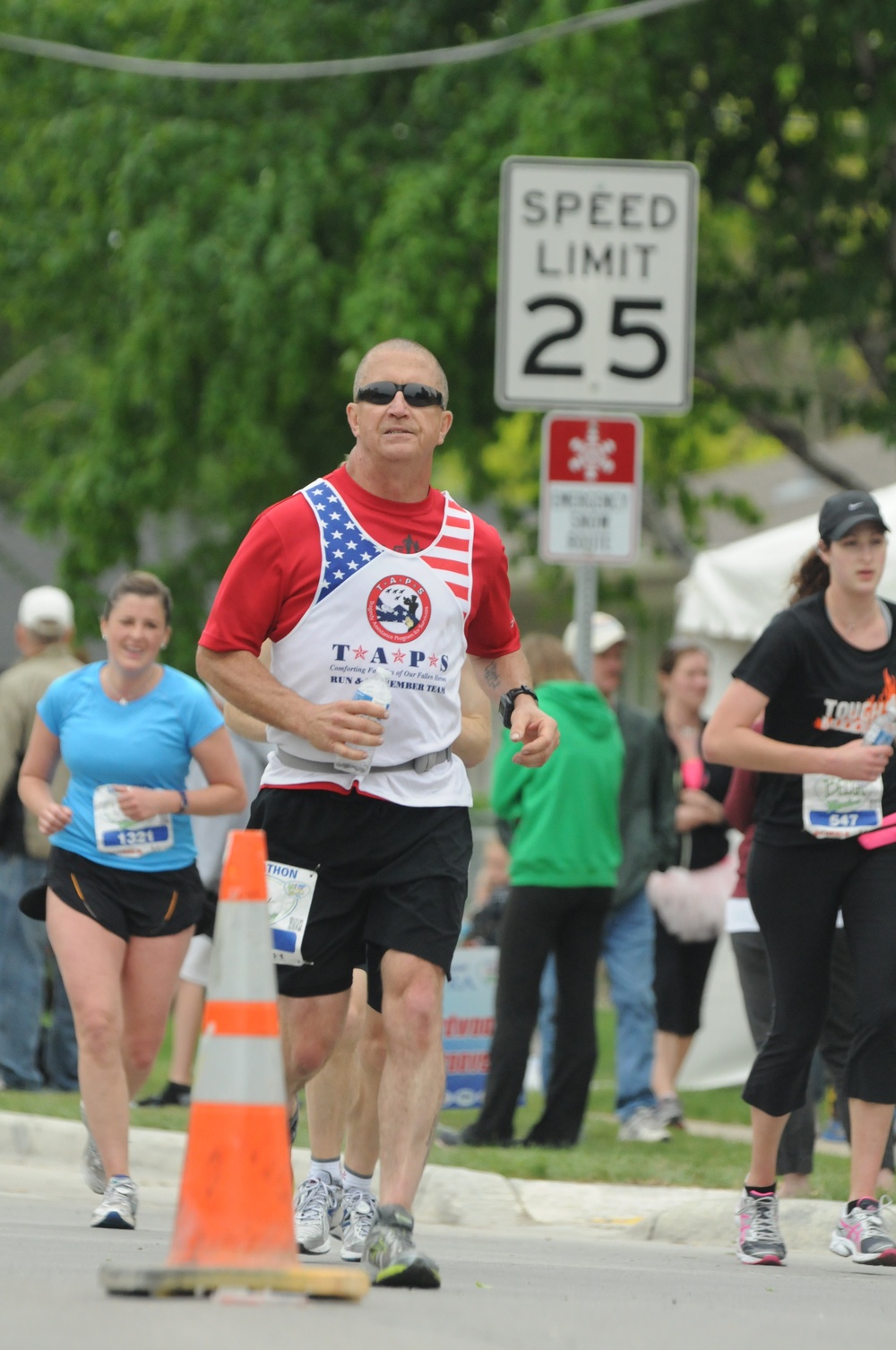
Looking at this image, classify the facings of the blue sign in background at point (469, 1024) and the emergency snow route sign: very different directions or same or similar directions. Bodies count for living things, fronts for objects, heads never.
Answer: same or similar directions

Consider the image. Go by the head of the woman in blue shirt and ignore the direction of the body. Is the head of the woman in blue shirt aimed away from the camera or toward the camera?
toward the camera

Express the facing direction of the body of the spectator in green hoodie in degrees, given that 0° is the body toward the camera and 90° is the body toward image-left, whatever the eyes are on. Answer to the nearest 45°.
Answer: approximately 135°

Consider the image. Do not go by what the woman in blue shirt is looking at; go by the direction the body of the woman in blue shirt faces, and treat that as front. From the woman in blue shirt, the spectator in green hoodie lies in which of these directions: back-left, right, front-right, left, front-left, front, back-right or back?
back-left

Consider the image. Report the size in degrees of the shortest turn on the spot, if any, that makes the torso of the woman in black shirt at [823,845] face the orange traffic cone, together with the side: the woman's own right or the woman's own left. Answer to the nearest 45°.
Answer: approximately 90° to the woman's own right

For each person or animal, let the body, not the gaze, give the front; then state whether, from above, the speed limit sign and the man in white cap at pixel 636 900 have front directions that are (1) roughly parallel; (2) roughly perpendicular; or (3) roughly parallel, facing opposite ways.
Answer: roughly parallel

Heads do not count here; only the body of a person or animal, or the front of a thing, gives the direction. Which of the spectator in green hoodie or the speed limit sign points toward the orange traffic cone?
the speed limit sign

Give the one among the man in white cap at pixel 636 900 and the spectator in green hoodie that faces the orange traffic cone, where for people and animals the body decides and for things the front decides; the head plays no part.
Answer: the man in white cap

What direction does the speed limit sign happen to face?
toward the camera

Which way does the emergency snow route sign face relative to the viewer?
toward the camera

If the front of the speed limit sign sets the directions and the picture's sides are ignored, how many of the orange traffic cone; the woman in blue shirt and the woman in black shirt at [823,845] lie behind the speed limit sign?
0

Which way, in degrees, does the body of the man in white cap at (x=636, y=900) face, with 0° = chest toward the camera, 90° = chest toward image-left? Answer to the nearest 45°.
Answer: approximately 0°

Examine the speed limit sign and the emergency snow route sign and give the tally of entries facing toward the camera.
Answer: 2

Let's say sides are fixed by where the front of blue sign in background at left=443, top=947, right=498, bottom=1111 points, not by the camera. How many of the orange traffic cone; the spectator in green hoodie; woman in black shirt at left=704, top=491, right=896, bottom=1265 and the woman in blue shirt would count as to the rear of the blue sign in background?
0

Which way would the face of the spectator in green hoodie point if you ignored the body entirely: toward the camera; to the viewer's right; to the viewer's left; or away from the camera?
away from the camera

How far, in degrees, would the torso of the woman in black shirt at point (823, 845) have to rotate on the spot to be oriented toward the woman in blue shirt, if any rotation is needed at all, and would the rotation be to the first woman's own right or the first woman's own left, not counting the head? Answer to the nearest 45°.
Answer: approximately 135° to the first woman's own right

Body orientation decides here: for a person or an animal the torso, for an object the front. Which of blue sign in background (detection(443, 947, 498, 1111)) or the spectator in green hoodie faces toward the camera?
the blue sign in background

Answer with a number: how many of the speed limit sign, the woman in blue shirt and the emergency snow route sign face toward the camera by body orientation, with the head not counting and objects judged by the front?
3
